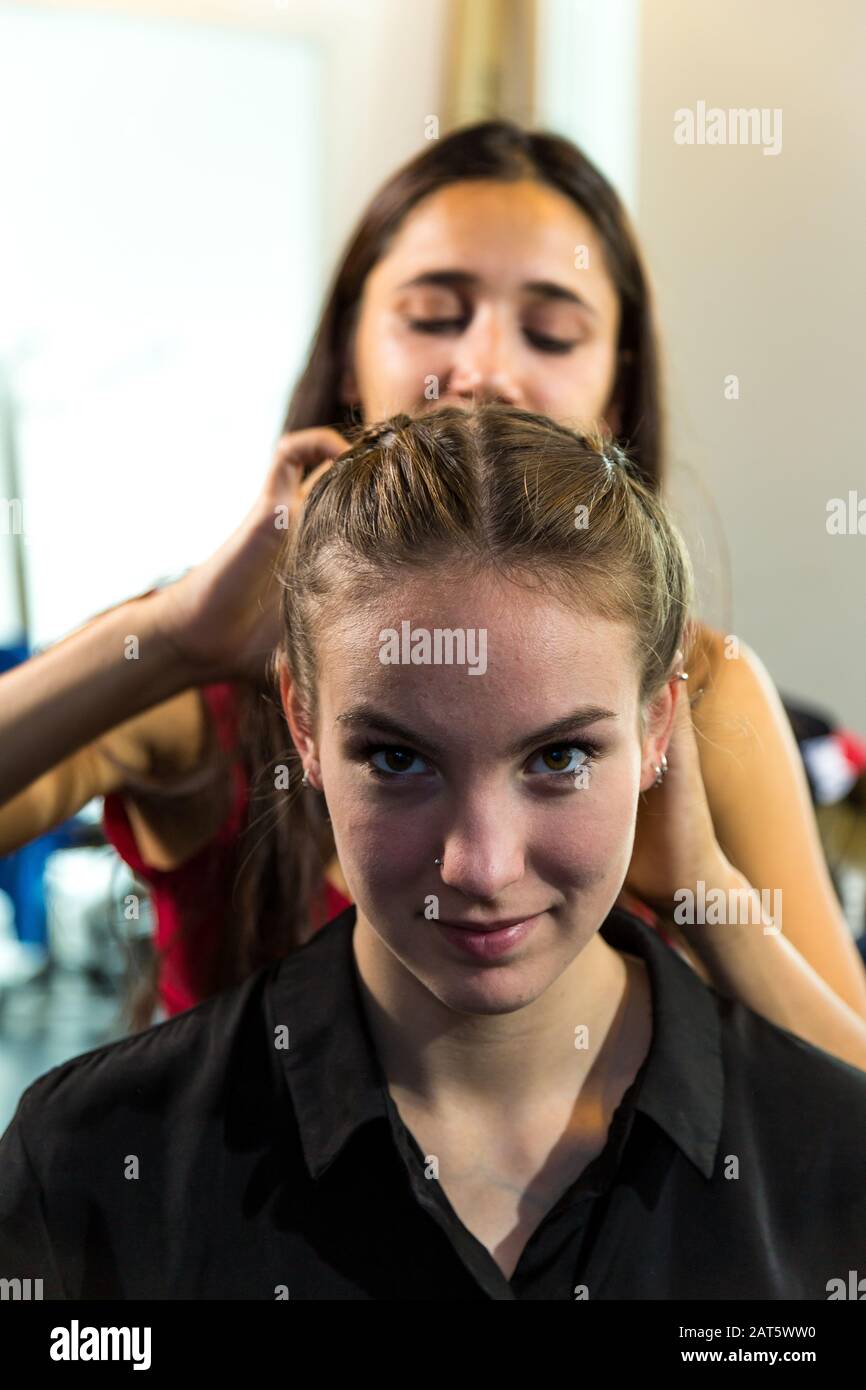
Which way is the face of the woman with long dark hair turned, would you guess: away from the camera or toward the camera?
toward the camera

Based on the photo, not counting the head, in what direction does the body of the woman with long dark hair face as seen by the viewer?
toward the camera
